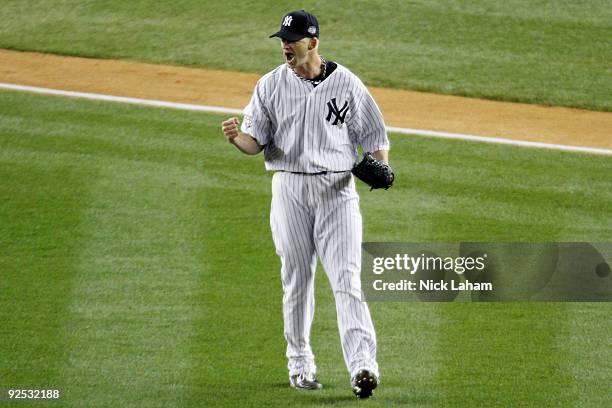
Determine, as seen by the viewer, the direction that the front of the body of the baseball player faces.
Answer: toward the camera
